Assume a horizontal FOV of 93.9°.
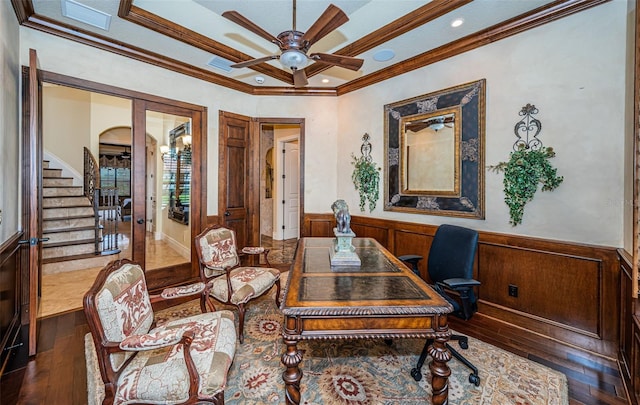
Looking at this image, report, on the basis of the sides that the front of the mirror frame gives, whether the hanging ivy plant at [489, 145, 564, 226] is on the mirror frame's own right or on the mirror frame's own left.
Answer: on the mirror frame's own left

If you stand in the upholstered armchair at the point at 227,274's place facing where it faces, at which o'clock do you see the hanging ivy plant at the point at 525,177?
The hanging ivy plant is roughly at 11 o'clock from the upholstered armchair.

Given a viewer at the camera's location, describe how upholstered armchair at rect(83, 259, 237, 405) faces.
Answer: facing the viewer and to the right of the viewer

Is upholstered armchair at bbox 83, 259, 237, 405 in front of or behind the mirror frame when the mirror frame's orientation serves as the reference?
in front

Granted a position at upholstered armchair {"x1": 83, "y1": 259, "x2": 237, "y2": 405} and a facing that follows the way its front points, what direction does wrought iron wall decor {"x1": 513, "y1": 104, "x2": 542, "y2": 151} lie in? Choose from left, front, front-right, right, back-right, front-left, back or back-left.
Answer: front-left

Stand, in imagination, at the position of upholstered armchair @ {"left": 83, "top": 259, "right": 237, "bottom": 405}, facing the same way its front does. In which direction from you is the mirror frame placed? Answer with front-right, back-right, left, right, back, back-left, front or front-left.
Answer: front-left

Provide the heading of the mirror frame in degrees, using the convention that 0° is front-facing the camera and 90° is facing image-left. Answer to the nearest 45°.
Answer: approximately 45°

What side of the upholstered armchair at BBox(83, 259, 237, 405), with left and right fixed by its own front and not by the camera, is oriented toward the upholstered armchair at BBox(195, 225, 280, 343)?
left

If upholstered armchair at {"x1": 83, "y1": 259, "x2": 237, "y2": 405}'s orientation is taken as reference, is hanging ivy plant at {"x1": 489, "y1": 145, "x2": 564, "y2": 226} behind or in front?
in front

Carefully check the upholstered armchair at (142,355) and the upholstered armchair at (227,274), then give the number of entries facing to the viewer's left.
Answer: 0
